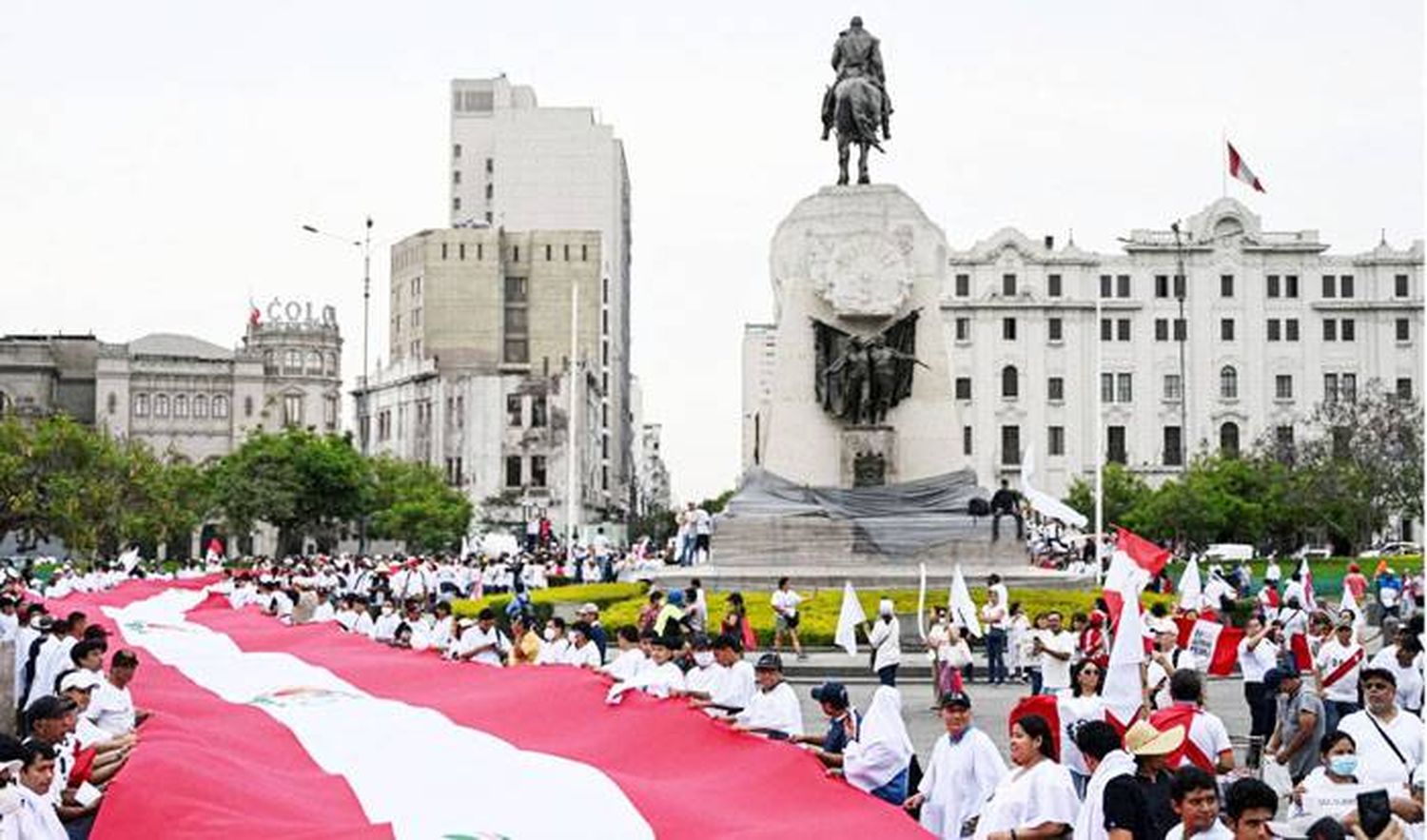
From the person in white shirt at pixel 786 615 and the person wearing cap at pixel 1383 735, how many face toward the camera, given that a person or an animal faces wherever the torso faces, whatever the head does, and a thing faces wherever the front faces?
2

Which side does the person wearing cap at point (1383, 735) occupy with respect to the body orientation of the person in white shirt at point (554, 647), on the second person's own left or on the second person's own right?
on the second person's own left
